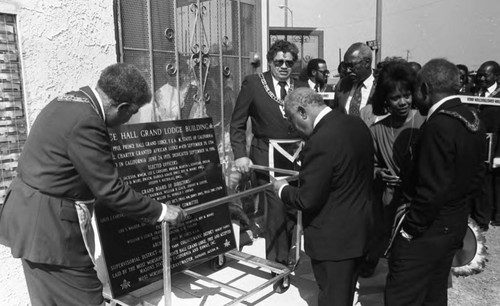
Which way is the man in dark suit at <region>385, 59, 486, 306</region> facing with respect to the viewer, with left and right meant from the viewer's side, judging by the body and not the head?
facing away from the viewer and to the left of the viewer

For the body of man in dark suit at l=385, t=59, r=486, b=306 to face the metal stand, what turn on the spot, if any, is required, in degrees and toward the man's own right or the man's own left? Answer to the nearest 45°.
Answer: approximately 45° to the man's own left

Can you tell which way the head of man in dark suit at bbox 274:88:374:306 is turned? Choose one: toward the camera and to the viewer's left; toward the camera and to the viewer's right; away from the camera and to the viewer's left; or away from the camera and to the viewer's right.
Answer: away from the camera and to the viewer's left

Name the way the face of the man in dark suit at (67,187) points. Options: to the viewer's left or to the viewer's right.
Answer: to the viewer's right

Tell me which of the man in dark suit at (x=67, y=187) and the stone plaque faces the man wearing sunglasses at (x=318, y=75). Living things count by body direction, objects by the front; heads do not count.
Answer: the man in dark suit

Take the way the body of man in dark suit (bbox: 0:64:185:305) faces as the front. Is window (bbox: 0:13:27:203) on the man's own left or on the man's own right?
on the man's own left

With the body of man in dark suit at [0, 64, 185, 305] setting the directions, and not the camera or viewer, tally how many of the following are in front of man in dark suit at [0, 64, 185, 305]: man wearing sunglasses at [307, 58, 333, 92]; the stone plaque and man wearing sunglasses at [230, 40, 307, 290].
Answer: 3

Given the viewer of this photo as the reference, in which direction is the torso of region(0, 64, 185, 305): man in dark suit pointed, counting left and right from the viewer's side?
facing away from the viewer and to the right of the viewer
